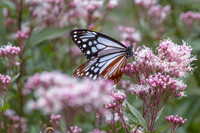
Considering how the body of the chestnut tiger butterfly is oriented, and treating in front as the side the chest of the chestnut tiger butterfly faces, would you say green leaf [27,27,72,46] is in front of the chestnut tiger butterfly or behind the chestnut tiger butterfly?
behind

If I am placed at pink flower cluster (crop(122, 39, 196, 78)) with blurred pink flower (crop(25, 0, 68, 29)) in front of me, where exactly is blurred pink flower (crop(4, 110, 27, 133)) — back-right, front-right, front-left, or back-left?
front-left

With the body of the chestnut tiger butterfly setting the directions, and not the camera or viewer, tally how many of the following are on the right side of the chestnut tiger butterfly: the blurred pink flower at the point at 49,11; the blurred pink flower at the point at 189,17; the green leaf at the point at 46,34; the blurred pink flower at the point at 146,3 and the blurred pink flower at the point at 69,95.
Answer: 1

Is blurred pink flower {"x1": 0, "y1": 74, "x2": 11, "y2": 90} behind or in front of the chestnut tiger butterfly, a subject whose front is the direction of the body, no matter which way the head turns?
behind

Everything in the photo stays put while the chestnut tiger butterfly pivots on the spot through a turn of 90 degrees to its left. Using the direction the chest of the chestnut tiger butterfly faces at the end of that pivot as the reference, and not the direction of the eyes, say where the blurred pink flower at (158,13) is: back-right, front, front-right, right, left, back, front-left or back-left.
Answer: front-right

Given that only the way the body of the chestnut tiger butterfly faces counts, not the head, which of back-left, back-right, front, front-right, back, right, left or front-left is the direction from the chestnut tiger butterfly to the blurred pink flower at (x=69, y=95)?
right

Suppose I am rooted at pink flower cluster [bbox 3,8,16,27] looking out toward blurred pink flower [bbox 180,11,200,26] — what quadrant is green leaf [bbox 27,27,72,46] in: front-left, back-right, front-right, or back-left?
front-right

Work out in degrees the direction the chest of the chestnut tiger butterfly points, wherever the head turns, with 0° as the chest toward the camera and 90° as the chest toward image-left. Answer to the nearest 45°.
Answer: approximately 270°

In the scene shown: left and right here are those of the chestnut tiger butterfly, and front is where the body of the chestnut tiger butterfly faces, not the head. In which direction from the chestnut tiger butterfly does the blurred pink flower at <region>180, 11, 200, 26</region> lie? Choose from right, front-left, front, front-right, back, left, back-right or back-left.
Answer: front-left
